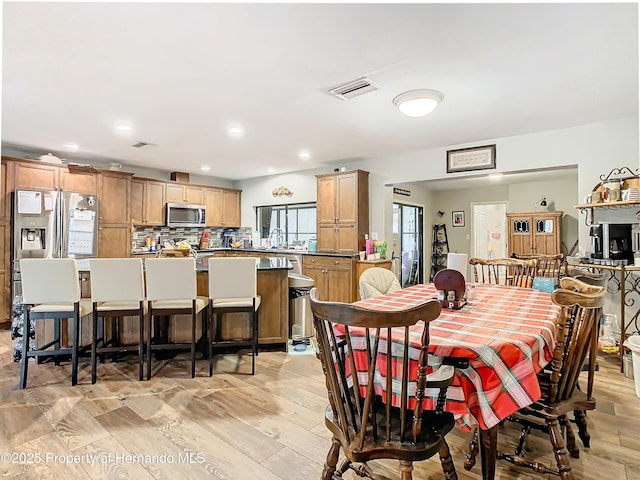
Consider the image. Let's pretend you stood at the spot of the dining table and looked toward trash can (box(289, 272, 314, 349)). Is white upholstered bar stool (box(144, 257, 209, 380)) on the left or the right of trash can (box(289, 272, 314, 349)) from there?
left

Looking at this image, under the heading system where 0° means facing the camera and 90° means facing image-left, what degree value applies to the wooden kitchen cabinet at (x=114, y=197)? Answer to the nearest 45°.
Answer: approximately 0°

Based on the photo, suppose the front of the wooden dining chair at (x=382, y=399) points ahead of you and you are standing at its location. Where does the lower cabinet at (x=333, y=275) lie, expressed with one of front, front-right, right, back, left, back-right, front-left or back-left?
front-left

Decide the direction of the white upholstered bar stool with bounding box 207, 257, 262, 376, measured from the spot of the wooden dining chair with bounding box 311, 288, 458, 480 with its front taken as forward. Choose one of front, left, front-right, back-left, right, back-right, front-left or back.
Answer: left

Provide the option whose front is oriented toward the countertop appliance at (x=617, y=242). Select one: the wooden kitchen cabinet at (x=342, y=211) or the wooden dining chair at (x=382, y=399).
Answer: the wooden dining chair

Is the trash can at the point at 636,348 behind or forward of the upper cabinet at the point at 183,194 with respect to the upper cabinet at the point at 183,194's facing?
forward

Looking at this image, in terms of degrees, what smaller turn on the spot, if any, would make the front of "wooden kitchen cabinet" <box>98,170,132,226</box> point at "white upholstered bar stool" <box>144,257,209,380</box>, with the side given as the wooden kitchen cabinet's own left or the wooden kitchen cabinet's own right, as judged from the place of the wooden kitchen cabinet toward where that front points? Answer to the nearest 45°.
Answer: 0° — it already faces it

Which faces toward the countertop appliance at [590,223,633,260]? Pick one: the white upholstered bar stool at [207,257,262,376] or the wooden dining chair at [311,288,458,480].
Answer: the wooden dining chair at [311,288,458,480]

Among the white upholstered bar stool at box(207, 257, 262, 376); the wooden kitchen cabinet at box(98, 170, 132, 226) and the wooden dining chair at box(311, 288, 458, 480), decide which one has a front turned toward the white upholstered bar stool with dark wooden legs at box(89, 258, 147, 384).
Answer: the wooden kitchen cabinet
